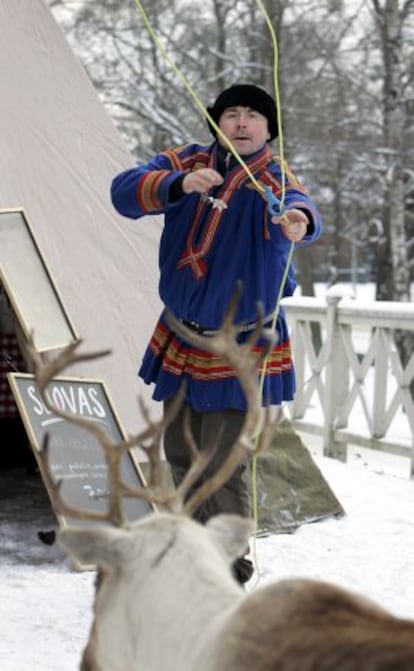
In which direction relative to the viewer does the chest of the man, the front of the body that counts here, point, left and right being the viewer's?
facing the viewer

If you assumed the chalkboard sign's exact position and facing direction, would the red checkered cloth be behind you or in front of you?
behind

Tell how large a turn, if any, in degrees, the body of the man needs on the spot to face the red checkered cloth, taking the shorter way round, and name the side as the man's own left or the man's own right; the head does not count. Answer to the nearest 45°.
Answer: approximately 135° to the man's own right

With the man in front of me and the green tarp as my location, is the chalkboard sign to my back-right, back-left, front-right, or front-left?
front-right

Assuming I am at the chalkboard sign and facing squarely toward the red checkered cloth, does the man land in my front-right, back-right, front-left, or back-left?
back-right

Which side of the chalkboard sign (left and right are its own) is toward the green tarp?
left

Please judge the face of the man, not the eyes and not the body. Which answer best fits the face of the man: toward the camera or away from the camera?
toward the camera

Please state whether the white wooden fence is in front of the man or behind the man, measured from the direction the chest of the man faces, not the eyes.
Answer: behind

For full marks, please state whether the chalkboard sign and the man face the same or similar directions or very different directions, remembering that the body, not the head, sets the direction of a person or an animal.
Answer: same or similar directions

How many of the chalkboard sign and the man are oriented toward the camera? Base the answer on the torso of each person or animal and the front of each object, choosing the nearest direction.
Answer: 2

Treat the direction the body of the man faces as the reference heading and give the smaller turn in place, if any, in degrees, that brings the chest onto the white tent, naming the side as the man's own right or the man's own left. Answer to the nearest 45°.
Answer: approximately 135° to the man's own right

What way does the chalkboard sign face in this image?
toward the camera
